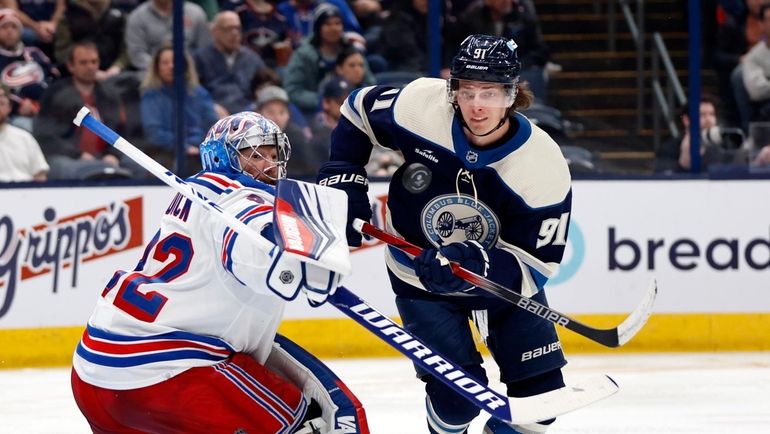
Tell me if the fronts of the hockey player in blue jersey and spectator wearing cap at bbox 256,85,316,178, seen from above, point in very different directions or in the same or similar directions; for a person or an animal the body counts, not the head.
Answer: same or similar directions

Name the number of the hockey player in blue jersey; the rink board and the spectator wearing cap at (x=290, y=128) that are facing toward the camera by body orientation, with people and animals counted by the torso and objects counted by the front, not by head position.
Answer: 3

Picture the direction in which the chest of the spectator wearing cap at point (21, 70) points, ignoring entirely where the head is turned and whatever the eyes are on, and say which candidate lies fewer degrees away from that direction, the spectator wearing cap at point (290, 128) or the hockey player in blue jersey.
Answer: the hockey player in blue jersey

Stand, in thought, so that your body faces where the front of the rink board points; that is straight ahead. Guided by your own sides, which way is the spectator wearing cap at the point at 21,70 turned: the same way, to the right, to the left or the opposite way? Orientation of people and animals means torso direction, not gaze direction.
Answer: the same way

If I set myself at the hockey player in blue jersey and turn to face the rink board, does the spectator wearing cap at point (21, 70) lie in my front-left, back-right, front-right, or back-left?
front-left

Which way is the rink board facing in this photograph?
toward the camera

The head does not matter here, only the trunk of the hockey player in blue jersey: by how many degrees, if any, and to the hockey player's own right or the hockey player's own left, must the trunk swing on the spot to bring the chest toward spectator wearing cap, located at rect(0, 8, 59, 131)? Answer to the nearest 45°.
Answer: approximately 135° to the hockey player's own right

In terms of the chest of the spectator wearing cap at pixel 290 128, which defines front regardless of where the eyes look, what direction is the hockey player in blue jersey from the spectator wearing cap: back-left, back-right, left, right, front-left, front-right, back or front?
front

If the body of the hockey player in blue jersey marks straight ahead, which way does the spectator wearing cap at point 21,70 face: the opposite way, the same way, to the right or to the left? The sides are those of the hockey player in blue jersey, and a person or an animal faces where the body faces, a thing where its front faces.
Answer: the same way

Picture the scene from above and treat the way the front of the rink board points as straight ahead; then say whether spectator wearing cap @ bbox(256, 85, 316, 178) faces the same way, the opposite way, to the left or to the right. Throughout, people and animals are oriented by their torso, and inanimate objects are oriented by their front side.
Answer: the same way

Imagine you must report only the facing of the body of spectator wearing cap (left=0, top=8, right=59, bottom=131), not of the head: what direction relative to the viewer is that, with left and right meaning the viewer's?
facing the viewer

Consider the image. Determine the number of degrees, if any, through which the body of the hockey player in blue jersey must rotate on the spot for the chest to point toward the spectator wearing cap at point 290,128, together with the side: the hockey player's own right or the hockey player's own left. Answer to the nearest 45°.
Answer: approximately 180°
